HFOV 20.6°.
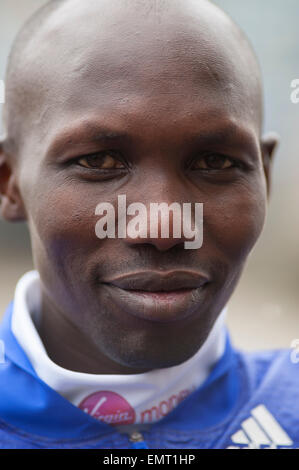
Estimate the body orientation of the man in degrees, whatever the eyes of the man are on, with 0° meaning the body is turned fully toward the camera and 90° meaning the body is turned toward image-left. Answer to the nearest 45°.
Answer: approximately 0°
